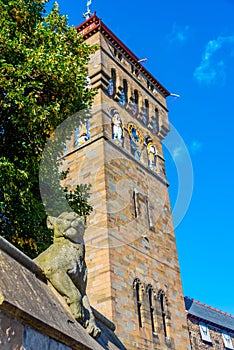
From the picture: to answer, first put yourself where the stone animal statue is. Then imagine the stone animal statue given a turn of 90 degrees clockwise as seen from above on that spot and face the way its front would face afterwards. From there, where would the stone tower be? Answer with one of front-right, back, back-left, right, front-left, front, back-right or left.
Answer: back-right

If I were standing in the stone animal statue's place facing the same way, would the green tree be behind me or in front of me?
behind

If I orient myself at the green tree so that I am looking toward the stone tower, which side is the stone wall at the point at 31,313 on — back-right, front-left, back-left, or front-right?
back-right
